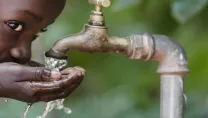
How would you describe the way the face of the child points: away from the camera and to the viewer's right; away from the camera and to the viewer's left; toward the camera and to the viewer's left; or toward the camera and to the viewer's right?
toward the camera and to the viewer's right

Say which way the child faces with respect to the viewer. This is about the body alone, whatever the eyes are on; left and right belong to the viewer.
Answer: facing the viewer and to the right of the viewer
